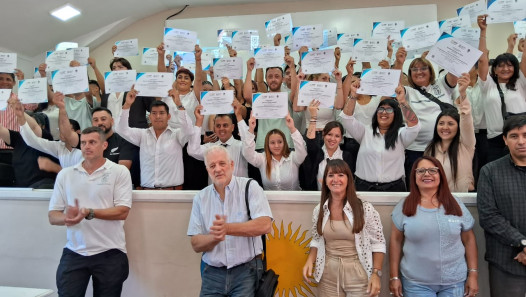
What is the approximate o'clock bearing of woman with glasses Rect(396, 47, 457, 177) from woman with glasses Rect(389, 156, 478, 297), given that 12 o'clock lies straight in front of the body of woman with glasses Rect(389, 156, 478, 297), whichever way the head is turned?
woman with glasses Rect(396, 47, 457, 177) is roughly at 6 o'clock from woman with glasses Rect(389, 156, 478, 297).

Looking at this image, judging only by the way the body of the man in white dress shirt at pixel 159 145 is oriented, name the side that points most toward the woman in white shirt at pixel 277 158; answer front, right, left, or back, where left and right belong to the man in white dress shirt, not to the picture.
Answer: left

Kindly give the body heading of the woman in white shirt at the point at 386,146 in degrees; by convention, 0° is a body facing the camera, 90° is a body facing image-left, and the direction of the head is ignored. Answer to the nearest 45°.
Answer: approximately 0°

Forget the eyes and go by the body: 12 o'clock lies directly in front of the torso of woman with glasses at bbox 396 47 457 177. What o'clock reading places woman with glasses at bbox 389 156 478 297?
woman with glasses at bbox 389 156 478 297 is roughly at 12 o'clock from woman with glasses at bbox 396 47 457 177.

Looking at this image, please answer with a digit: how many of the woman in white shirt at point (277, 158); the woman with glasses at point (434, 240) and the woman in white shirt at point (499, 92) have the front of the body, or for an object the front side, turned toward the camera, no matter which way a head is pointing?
3

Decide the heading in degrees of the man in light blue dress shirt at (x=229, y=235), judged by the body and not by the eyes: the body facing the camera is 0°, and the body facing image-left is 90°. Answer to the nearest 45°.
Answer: approximately 0°

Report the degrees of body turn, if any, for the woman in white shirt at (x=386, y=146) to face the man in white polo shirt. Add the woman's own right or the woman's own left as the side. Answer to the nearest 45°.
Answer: approximately 45° to the woman's own right

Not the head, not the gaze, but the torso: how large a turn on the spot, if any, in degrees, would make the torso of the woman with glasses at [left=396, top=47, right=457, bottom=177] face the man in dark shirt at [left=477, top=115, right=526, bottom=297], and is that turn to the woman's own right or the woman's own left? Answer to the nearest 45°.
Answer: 0° — they already face them
